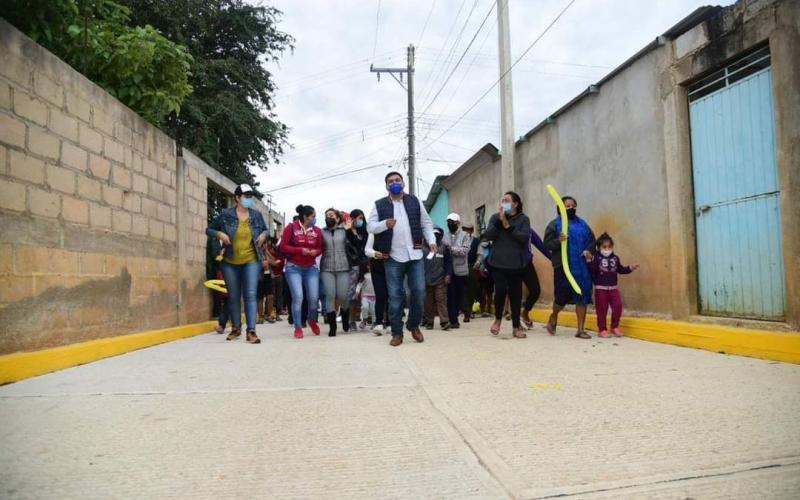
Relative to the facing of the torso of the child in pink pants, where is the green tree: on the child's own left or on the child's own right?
on the child's own right

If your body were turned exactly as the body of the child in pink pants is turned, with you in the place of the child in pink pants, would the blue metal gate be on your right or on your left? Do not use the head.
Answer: on your left

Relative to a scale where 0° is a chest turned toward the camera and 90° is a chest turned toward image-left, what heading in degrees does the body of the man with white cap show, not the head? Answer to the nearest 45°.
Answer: approximately 0°

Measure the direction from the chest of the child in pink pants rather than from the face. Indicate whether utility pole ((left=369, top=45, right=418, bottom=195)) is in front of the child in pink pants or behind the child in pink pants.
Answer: behind

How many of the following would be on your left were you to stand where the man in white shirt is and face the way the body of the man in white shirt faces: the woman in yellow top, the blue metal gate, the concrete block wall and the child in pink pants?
2

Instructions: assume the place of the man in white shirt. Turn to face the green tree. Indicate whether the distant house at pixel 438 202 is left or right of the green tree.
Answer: right
